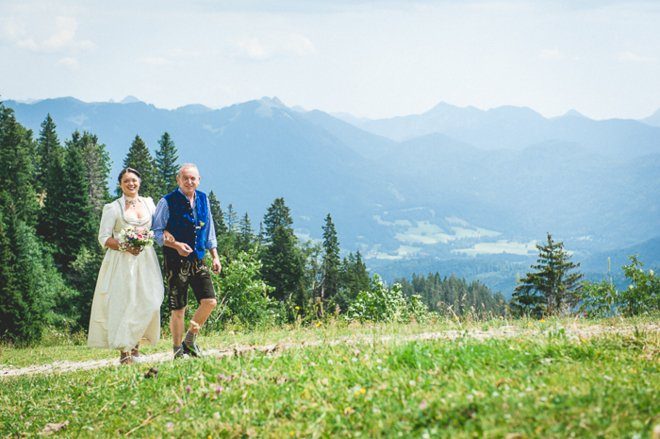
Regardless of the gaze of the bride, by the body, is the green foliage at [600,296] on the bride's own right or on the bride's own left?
on the bride's own left

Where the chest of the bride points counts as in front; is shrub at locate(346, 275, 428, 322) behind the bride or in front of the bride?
behind

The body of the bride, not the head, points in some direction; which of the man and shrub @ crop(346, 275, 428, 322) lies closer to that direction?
the man

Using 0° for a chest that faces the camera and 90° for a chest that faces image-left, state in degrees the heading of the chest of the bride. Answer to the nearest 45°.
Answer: approximately 0°

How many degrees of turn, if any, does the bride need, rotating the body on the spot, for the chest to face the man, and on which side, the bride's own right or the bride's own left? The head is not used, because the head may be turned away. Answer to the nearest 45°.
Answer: approximately 45° to the bride's own left

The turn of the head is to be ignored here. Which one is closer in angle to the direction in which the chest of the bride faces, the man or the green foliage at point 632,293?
the man
